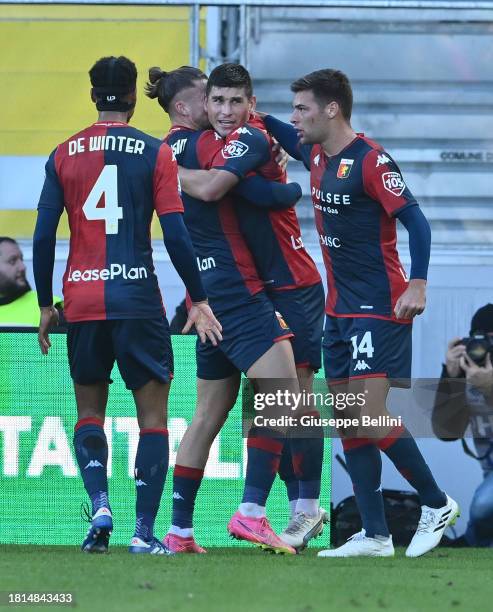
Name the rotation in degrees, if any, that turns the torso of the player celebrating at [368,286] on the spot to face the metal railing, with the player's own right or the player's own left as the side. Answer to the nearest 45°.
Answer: approximately 135° to the player's own right

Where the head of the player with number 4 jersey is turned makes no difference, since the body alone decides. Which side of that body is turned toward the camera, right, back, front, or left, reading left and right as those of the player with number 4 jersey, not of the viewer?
back

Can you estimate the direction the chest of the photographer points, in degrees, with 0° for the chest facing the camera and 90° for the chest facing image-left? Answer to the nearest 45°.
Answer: approximately 0°

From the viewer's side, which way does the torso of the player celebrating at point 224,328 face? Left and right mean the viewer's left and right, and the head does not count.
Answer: facing away from the viewer and to the right of the viewer

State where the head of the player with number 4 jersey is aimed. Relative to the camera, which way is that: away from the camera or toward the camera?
away from the camera

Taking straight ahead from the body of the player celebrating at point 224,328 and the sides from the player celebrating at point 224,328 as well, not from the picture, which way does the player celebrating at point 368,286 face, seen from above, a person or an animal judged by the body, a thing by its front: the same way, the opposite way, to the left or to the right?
the opposite way

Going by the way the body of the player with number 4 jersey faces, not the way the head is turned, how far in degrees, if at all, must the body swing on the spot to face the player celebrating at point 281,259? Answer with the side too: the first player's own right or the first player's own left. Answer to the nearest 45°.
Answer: approximately 45° to the first player's own right

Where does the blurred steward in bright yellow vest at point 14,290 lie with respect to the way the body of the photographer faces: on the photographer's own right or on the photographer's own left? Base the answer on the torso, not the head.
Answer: on the photographer's own right

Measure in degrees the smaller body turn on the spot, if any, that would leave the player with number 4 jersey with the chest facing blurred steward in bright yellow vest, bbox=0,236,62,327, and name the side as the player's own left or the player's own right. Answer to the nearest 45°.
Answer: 0° — they already face them

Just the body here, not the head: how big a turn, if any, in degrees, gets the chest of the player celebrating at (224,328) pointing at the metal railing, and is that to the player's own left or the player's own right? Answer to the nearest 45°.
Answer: approximately 45° to the player's own left

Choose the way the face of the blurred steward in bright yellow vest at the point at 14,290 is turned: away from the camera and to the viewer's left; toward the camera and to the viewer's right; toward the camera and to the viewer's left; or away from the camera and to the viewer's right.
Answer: toward the camera and to the viewer's right
